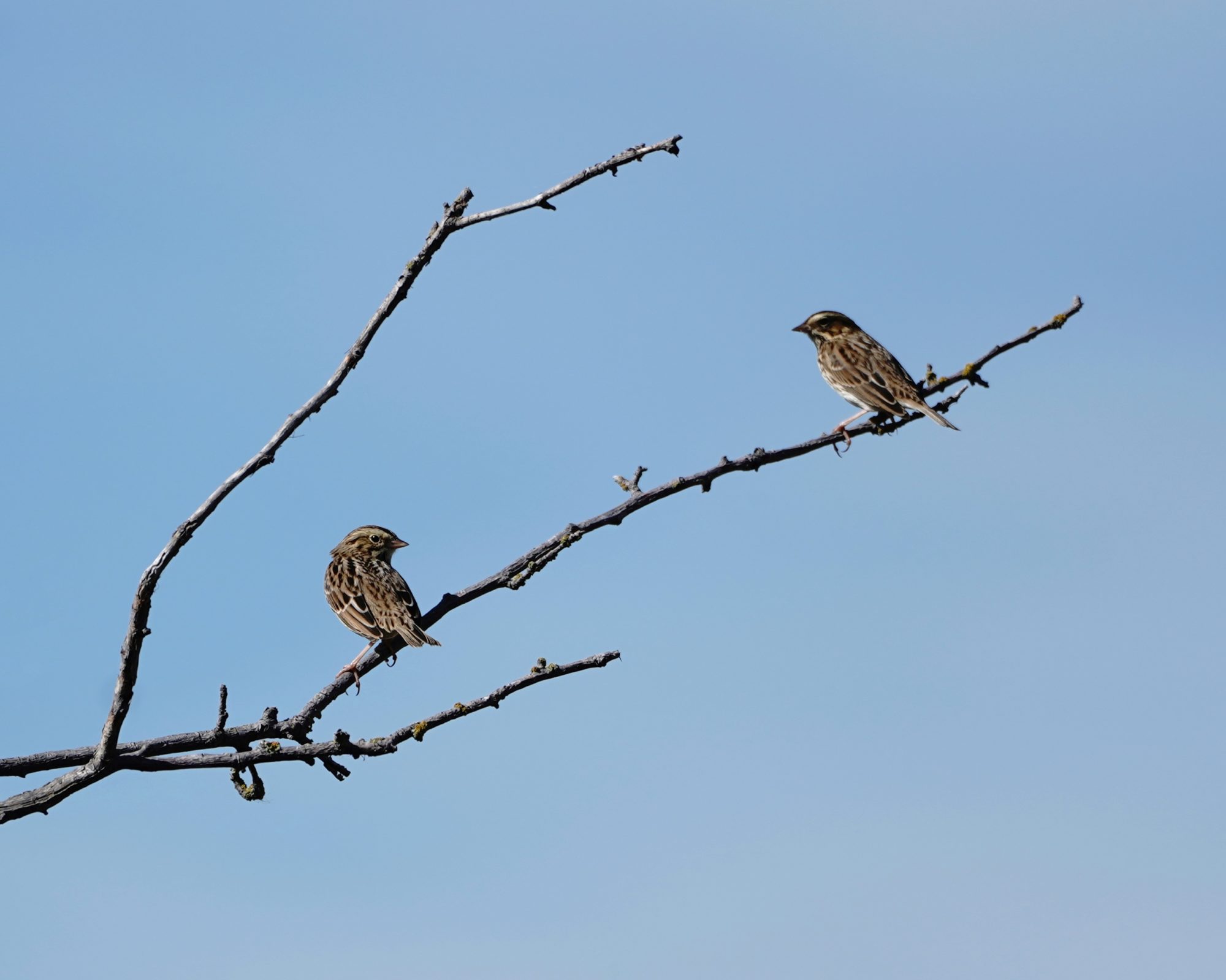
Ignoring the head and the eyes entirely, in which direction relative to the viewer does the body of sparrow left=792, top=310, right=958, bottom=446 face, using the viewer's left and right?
facing to the left of the viewer

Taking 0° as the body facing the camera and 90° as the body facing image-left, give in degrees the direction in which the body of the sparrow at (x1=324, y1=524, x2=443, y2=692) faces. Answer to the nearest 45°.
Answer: approximately 135°

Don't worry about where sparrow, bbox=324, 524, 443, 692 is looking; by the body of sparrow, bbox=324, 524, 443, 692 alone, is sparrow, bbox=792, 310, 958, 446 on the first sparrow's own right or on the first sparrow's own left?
on the first sparrow's own right

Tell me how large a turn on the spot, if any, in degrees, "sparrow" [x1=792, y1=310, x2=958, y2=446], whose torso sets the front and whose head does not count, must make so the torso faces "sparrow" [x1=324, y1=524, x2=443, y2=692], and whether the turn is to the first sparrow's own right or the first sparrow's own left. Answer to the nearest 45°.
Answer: approximately 45° to the first sparrow's own left
